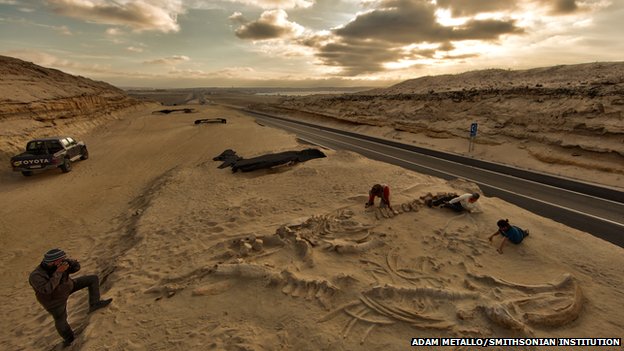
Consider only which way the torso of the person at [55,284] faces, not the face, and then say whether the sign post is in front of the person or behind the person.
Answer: in front

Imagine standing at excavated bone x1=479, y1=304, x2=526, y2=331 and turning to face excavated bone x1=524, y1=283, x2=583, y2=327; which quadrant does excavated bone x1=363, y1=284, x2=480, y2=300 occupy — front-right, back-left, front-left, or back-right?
back-left

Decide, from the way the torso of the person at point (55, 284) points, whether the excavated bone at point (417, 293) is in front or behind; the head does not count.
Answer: in front

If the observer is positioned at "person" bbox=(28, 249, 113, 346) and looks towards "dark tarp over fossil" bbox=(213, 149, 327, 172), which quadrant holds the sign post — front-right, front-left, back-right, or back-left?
front-right

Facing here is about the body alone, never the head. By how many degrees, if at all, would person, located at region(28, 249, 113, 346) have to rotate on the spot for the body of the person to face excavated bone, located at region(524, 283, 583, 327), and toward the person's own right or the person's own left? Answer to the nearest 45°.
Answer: approximately 45° to the person's own right

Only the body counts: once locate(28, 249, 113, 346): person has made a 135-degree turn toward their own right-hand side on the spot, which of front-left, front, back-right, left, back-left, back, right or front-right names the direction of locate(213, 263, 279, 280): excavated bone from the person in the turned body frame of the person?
back-left

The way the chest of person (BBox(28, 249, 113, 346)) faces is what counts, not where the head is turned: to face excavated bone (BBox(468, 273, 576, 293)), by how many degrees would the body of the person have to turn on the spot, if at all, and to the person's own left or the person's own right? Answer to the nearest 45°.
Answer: approximately 45° to the person's own right

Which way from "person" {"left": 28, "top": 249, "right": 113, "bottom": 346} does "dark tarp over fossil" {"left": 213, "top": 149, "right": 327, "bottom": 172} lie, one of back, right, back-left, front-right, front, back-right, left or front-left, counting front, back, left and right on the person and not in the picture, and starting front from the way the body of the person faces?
front-left

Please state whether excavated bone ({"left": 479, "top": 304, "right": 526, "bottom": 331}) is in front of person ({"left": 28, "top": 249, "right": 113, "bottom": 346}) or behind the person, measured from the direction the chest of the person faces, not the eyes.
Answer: in front

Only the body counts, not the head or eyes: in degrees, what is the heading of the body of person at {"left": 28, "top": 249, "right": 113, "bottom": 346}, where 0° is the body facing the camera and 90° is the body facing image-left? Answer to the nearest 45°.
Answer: approximately 270°

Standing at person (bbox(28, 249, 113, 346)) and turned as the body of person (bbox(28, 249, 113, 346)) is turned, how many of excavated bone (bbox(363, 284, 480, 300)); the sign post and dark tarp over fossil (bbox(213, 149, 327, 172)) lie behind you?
0

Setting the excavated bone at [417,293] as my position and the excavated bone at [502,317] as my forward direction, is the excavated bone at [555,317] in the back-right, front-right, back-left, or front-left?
front-left
